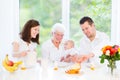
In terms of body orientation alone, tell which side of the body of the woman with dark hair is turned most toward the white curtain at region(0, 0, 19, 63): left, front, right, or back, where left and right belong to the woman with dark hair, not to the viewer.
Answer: back

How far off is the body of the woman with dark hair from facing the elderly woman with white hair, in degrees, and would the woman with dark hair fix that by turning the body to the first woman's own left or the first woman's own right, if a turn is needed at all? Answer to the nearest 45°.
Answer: approximately 45° to the first woman's own left

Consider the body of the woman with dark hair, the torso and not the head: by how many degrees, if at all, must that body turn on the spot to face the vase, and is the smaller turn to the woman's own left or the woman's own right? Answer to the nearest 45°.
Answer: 0° — they already face it

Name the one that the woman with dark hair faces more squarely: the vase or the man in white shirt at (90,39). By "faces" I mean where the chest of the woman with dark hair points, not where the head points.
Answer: the vase

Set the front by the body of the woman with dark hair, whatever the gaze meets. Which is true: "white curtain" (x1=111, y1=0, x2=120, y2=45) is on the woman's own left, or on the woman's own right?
on the woman's own left

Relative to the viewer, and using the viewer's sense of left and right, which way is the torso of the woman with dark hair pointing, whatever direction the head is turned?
facing the viewer and to the right of the viewer

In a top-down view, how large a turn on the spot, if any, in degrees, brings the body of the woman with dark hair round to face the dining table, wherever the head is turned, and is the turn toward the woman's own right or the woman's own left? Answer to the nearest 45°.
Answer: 0° — they already face it

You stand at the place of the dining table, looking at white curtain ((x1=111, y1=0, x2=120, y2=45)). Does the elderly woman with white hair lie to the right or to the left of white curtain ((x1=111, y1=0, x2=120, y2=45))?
left

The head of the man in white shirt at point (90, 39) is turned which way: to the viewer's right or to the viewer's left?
to the viewer's left

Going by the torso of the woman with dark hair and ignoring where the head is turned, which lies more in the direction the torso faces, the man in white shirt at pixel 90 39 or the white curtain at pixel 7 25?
the man in white shirt

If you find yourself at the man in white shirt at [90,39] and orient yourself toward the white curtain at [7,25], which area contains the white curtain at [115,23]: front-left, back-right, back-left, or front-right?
back-right

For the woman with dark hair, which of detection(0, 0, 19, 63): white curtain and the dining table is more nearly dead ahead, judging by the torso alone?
the dining table
